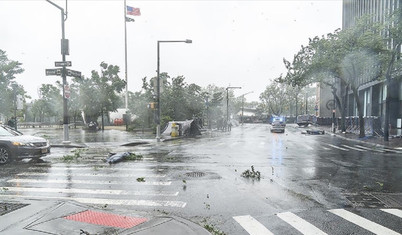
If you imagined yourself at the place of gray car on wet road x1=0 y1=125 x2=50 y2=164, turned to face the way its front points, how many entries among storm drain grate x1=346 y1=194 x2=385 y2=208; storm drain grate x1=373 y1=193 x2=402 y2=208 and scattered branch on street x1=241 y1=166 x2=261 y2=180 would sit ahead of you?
3

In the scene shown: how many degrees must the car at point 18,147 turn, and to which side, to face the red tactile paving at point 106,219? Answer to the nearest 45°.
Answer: approximately 45° to its right

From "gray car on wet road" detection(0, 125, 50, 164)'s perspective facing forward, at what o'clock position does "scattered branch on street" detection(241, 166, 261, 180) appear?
The scattered branch on street is roughly at 12 o'clock from the gray car on wet road.

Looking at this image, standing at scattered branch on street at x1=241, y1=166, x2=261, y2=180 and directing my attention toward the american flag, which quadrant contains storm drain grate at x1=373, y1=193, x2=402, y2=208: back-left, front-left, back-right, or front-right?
back-right

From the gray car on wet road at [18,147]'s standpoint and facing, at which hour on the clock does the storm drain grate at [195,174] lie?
The storm drain grate is roughly at 12 o'clock from the gray car on wet road.

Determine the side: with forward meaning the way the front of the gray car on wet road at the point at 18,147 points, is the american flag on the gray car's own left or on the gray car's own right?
on the gray car's own left

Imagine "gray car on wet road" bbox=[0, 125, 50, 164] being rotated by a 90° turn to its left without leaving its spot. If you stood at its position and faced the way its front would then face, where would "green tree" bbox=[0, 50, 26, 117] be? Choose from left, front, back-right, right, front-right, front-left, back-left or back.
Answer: front-left

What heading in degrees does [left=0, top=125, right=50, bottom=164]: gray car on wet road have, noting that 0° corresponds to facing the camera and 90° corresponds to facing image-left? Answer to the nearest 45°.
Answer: approximately 315°

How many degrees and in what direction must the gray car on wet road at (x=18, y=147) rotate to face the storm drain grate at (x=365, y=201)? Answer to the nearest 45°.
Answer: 0° — it already faces it

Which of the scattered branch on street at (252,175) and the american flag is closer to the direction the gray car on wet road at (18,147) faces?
the scattered branch on street

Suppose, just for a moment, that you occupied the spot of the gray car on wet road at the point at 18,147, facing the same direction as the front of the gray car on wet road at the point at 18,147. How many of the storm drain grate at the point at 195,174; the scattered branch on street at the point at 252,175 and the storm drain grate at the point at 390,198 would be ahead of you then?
3

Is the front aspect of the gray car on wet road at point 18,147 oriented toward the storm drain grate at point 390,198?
yes
